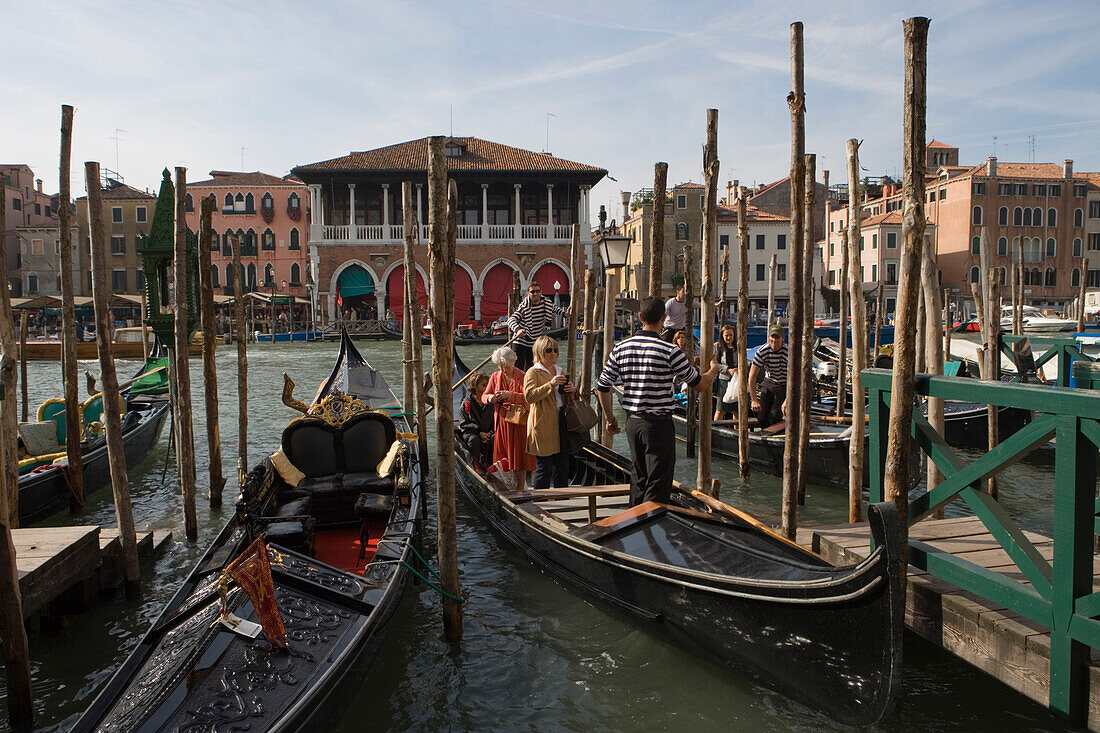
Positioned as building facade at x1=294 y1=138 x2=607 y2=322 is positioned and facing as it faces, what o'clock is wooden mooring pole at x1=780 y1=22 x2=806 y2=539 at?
The wooden mooring pole is roughly at 12 o'clock from the building facade.

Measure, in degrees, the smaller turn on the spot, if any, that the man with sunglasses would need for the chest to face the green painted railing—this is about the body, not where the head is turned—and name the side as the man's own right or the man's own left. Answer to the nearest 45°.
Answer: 0° — they already face it

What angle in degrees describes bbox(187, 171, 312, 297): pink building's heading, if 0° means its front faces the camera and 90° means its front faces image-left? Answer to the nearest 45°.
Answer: approximately 0°

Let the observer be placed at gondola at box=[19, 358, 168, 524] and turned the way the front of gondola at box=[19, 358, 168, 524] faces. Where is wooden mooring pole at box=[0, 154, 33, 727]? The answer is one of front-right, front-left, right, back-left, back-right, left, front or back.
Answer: front-left

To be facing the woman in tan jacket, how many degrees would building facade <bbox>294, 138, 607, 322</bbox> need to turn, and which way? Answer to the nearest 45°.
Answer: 0° — it already faces them

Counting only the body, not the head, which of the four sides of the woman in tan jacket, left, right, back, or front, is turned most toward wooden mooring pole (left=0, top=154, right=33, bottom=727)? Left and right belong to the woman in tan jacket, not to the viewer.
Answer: right

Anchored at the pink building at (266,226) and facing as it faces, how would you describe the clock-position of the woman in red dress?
The woman in red dress is roughly at 12 o'clock from the pink building.

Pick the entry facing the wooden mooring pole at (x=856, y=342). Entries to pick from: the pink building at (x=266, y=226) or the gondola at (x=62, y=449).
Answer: the pink building

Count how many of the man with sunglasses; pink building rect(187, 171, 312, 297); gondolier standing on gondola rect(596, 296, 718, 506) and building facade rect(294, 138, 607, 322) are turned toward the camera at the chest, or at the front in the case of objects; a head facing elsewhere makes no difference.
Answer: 3

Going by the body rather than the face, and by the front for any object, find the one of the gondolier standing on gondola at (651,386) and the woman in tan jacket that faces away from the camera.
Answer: the gondolier standing on gondola

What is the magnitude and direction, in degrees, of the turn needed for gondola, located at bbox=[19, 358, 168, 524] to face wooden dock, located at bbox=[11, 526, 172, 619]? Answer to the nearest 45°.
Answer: approximately 45° to its left

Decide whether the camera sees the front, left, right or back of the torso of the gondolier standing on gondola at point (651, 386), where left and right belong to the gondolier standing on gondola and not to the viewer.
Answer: back
